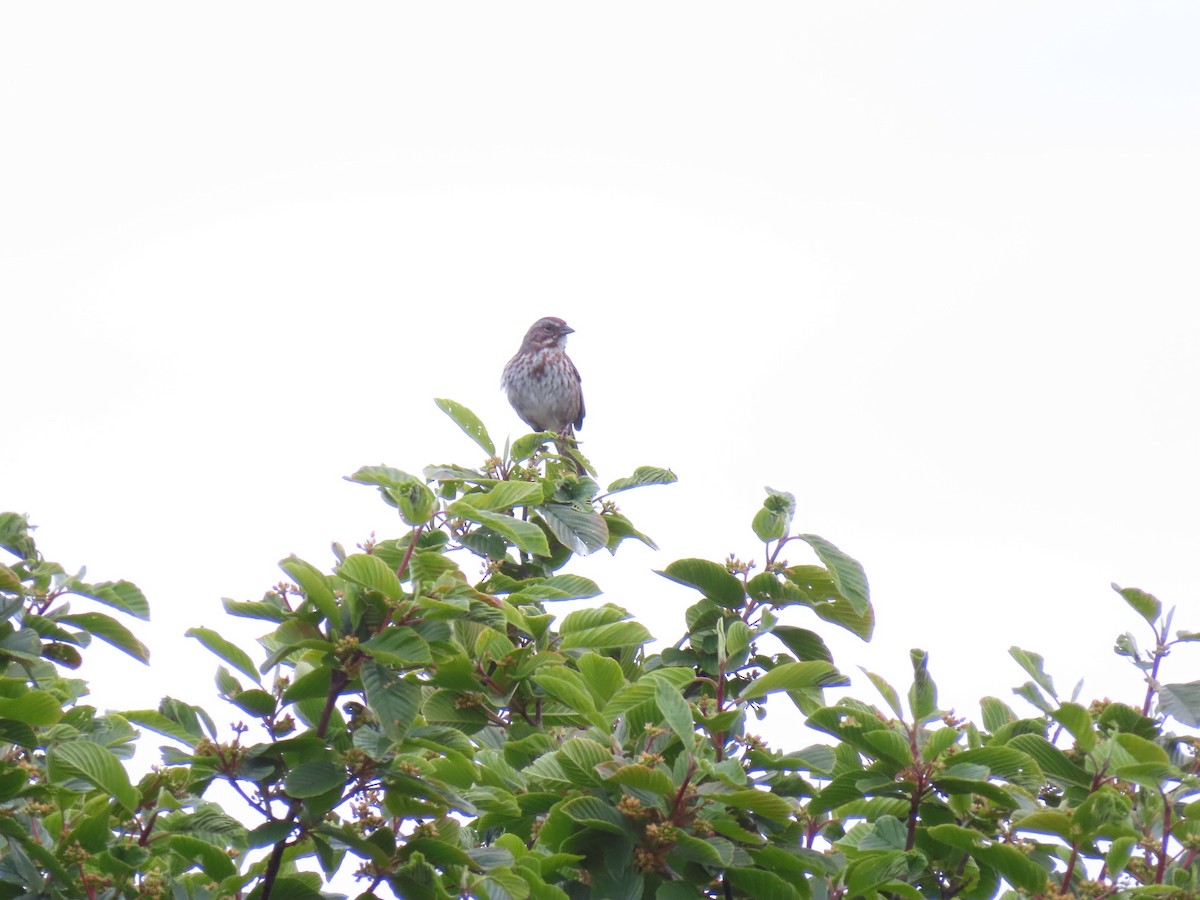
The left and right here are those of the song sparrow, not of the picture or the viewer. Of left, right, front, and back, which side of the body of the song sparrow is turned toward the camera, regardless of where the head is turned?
front
